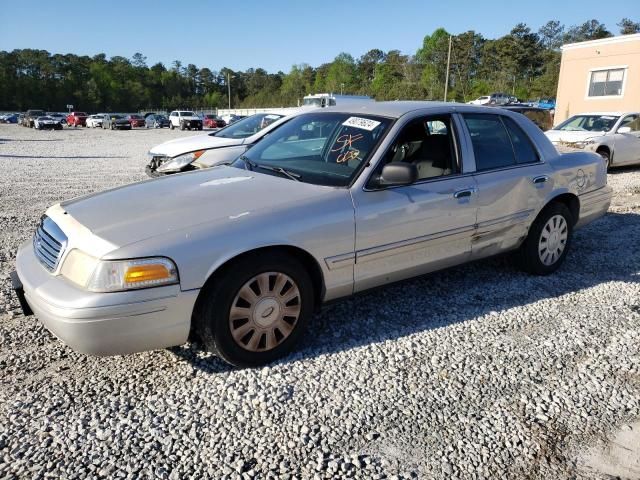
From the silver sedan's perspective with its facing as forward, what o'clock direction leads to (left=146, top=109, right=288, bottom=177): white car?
The white car is roughly at 4 o'clock from the silver sedan.

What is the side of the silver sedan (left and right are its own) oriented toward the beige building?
back

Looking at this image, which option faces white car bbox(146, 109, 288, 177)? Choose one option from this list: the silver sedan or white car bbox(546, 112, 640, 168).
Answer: white car bbox(546, 112, 640, 168)

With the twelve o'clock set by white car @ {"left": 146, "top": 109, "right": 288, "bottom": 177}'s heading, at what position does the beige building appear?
The beige building is roughly at 6 o'clock from the white car.

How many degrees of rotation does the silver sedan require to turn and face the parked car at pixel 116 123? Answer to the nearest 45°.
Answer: approximately 135° to its right

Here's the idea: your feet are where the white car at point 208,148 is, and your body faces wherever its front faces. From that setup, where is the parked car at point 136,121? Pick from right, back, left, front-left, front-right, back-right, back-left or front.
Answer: back-right

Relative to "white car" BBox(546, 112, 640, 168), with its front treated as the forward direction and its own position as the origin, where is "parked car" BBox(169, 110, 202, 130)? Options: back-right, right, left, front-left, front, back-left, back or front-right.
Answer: right

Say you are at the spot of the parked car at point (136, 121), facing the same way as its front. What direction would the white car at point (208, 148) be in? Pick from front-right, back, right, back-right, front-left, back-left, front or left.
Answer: front-left

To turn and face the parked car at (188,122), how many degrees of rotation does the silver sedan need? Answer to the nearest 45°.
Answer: approximately 135° to its right

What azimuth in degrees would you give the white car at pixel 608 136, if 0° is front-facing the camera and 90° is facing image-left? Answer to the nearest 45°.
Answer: approximately 45°

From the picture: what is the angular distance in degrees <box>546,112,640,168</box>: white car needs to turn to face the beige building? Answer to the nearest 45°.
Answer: approximately 135° to its right

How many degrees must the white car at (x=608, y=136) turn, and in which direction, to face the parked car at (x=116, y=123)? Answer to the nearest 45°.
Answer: approximately 90° to its right
